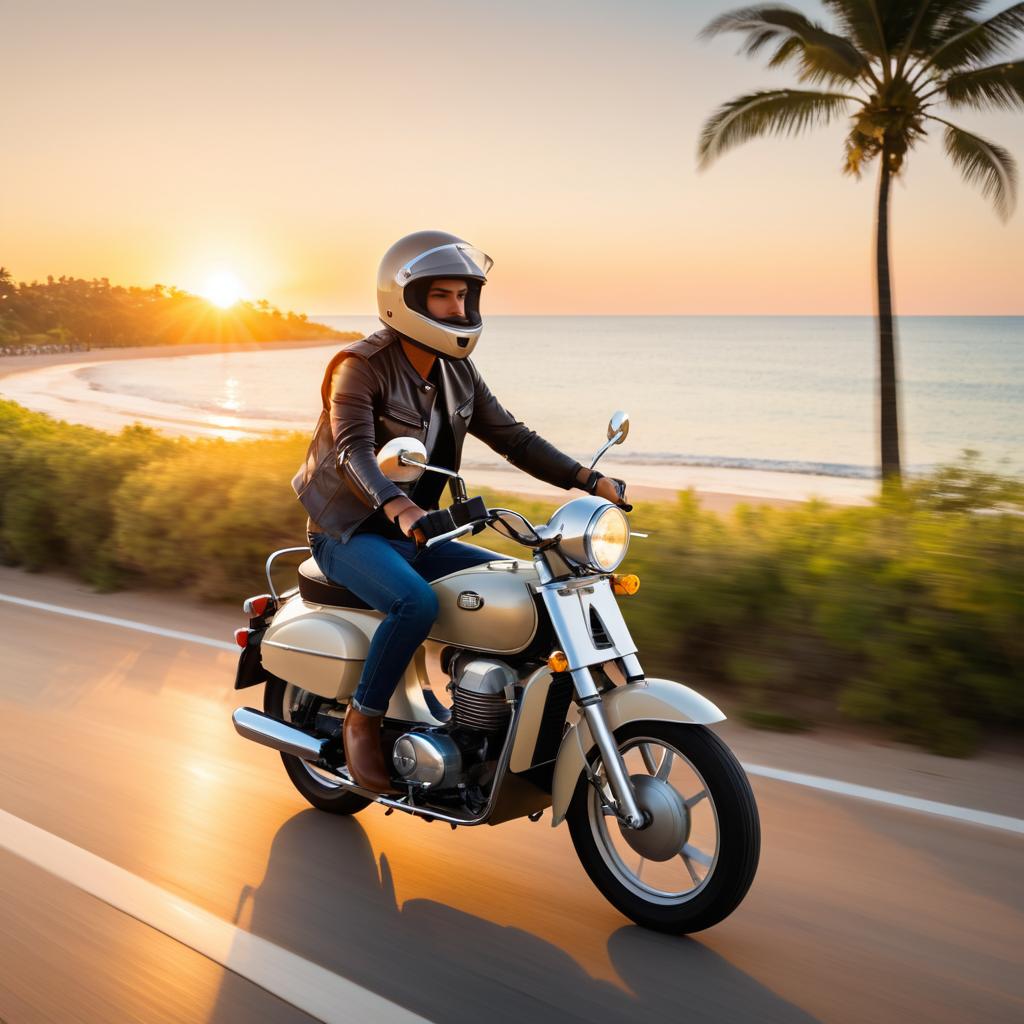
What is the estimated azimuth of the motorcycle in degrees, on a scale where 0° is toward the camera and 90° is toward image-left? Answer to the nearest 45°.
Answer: approximately 315°

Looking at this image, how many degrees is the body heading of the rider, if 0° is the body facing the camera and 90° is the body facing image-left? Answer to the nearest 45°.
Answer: approximately 315°

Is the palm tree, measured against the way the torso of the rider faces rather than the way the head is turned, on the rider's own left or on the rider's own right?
on the rider's own left
